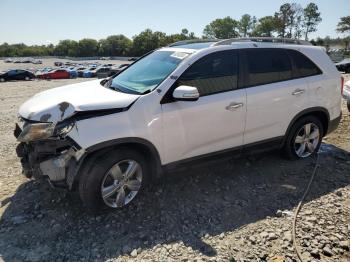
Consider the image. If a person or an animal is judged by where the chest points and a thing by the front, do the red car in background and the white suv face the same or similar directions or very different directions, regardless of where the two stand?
same or similar directions

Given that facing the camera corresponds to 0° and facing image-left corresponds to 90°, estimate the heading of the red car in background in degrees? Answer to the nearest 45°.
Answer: approximately 90°

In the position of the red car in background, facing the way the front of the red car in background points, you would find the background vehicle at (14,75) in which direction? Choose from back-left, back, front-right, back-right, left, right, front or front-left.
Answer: front-left

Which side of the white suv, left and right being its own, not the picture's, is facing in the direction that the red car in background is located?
right

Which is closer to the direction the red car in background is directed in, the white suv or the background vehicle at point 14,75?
the background vehicle

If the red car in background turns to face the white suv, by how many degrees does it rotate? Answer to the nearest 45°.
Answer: approximately 90° to its left

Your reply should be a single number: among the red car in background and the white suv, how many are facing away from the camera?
0

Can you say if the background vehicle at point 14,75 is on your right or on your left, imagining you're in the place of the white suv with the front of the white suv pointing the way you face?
on your right
